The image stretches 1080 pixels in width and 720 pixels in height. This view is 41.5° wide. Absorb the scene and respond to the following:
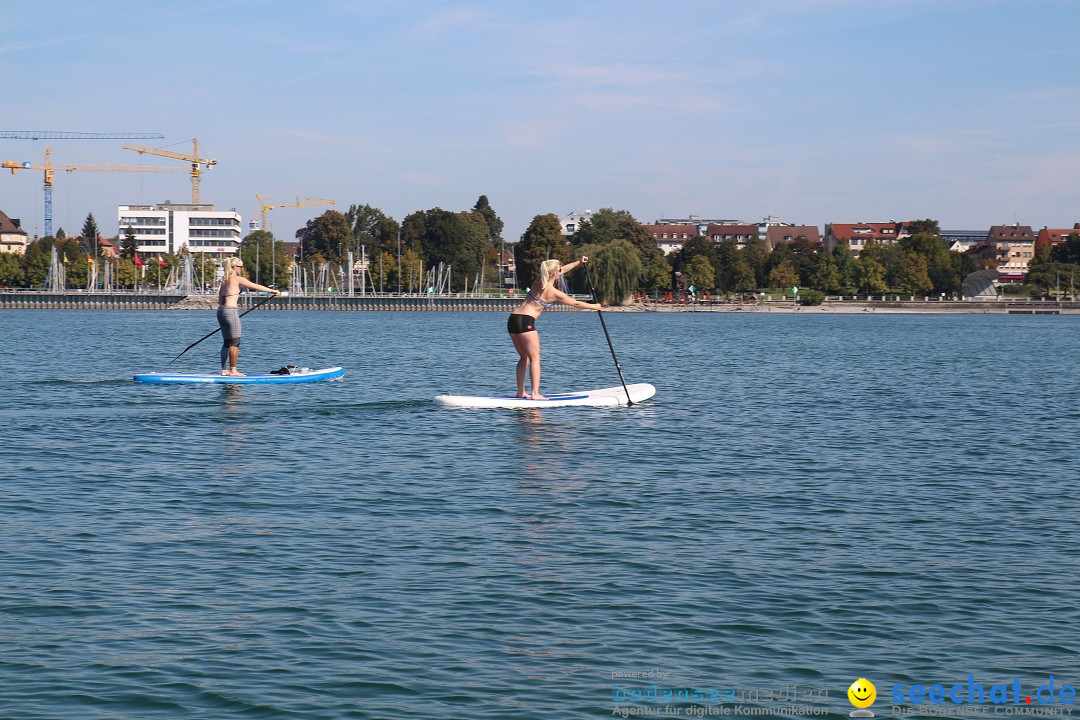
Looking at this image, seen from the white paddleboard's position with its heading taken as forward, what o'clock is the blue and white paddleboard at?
The blue and white paddleboard is roughly at 7 o'clock from the white paddleboard.

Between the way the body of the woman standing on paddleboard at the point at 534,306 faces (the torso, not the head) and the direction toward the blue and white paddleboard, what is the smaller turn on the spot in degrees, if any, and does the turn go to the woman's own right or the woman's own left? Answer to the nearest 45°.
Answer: approximately 135° to the woman's own left

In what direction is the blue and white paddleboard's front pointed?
to the viewer's right

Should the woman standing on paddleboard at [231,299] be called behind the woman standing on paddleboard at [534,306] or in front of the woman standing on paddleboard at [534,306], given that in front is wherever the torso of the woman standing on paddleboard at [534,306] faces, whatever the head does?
behind

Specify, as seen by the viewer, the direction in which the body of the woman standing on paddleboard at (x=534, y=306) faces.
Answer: to the viewer's right

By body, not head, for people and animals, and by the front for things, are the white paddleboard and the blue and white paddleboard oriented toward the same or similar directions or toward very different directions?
same or similar directions

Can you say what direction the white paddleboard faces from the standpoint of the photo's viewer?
facing to the right of the viewer

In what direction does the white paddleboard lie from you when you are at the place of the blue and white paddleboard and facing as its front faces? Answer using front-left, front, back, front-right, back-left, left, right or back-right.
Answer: front-right
